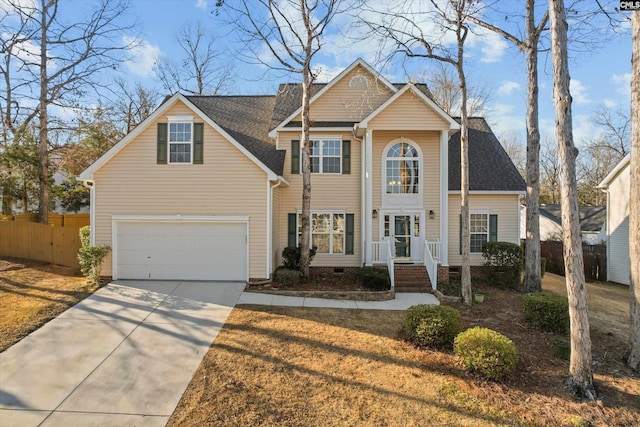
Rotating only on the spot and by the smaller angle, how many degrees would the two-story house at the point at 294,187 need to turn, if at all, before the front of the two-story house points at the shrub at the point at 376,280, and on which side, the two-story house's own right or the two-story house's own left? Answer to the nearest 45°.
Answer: approximately 45° to the two-story house's own left

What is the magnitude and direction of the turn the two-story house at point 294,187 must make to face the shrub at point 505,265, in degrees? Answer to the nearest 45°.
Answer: approximately 90° to its left

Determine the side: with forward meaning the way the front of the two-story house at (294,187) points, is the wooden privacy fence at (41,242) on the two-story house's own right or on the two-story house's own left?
on the two-story house's own right

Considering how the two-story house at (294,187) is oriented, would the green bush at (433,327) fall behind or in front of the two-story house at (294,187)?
in front

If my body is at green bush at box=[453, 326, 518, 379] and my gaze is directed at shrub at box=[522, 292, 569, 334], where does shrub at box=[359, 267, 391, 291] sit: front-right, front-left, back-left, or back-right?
front-left

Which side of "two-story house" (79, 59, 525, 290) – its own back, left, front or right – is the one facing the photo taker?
front

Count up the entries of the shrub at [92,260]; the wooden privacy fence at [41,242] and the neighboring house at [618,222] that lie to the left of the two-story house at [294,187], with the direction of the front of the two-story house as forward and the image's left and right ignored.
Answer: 1

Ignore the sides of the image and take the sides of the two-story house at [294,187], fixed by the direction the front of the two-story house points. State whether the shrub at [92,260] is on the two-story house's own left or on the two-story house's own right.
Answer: on the two-story house's own right
